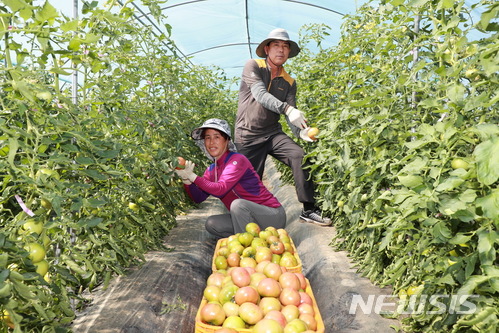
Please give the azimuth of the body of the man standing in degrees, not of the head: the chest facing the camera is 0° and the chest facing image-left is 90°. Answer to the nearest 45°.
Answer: approximately 315°

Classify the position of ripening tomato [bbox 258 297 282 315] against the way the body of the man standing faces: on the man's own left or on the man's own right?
on the man's own right

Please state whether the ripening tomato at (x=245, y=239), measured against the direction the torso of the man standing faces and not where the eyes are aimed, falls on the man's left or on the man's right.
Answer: on the man's right

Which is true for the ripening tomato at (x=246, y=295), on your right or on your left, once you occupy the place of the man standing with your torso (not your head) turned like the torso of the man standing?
on your right

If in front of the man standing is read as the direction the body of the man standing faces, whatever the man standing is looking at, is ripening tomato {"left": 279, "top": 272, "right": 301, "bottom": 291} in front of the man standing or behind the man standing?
in front

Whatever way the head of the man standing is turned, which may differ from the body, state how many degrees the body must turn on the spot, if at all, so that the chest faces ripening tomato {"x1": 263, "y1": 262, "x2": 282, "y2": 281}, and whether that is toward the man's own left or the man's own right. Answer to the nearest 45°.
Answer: approximately 45° to the man's own right

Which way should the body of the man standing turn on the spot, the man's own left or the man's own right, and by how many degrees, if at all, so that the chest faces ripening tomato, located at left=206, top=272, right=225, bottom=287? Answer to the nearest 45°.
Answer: approximately 45° to the man's own right

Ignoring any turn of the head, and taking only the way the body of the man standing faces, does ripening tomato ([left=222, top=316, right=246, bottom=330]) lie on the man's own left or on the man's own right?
on the man's own right

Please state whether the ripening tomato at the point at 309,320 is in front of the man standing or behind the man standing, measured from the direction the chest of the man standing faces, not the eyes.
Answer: in front

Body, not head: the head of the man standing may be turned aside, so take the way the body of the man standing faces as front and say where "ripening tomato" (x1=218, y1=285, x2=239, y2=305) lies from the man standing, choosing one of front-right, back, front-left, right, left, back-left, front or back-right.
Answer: front-right
